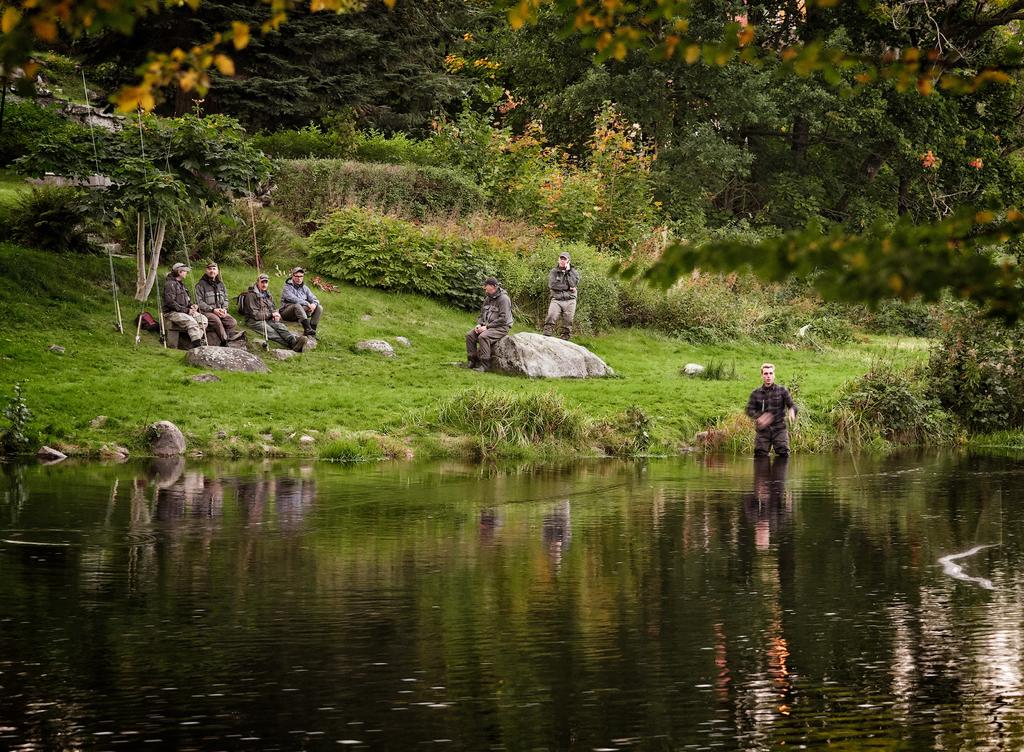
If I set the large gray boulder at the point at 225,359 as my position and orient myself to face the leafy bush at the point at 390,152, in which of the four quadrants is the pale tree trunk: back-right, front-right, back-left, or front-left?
front-left

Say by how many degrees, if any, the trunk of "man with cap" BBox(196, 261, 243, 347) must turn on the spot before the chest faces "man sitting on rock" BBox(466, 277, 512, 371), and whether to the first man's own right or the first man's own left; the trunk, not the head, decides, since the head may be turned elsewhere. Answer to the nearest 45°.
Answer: approximately 45° to the first man's own left

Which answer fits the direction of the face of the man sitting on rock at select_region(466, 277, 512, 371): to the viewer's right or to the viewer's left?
to the viewer's left

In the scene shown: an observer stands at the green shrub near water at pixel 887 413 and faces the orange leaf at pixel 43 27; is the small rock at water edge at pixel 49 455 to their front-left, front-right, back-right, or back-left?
front-right

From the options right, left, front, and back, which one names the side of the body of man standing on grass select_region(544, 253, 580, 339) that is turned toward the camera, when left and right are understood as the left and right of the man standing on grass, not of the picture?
front

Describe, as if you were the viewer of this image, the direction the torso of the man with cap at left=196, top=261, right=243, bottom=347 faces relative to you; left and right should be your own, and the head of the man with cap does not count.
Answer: facing the viewer and to the right of the viewer

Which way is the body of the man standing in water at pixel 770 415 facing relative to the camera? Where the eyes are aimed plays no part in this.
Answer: toward the camera

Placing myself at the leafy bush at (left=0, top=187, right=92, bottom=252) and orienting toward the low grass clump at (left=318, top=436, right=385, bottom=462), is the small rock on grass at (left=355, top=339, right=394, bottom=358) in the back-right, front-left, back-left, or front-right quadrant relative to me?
front-left

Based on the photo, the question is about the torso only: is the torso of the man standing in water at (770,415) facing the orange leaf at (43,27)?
yes

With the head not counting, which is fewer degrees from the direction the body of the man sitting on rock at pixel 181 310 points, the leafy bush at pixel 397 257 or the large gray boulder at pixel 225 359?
the large gray boulder

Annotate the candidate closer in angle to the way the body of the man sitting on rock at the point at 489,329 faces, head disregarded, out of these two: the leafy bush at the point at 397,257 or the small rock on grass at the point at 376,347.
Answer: the small rock on grass

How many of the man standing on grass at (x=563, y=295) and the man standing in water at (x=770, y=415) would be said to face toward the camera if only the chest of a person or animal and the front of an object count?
2

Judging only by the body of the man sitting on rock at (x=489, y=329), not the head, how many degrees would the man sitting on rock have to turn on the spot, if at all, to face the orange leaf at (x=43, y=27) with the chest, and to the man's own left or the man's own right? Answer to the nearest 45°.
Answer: approximately 45° to the man's own left

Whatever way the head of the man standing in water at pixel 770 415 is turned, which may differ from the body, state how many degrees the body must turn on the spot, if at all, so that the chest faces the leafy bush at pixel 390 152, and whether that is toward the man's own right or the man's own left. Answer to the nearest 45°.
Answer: approximately 135° to the man's own right

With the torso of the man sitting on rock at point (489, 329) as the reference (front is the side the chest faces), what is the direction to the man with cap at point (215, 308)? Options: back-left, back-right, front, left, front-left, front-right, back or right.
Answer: front-right

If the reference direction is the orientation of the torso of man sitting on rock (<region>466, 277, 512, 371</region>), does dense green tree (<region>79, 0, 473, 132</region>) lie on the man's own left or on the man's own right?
on the man's own right

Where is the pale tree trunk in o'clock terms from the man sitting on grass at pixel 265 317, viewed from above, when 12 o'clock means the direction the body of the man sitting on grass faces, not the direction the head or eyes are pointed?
The pale tree trunk is roughly at 5 o'clock from the man sitting on grass.
